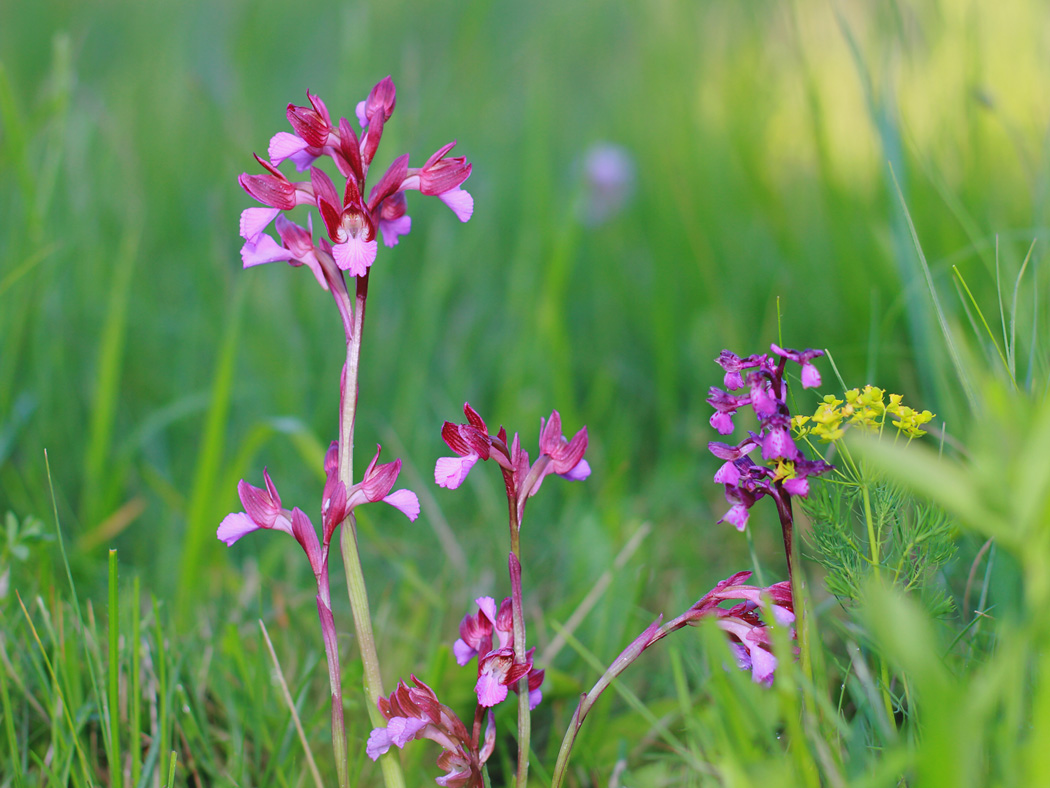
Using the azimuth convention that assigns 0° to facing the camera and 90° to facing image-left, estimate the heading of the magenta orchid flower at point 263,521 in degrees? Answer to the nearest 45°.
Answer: approximately 90°

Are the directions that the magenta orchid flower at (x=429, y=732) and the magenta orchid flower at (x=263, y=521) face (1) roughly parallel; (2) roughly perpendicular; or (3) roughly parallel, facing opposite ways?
roughly parallel

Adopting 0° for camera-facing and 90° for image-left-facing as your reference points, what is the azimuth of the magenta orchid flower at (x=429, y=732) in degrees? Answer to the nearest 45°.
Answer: approximately 90°

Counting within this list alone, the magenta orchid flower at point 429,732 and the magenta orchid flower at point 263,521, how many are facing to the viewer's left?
2
